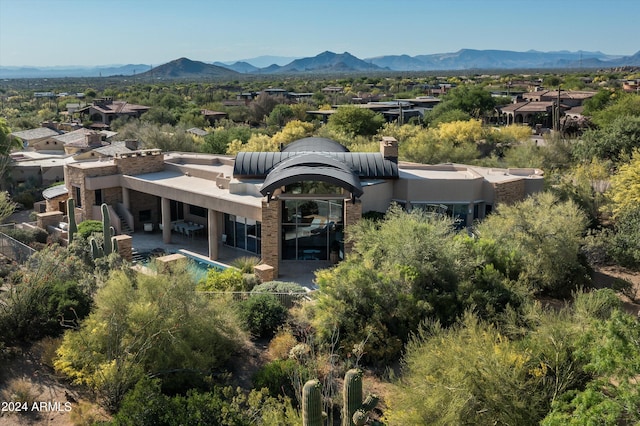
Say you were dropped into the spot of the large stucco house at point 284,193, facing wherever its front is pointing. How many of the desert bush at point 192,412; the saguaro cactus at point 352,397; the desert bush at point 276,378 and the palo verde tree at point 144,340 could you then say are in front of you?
4

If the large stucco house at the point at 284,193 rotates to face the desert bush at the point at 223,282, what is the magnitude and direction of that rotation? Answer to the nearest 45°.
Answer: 0° — it already faces it

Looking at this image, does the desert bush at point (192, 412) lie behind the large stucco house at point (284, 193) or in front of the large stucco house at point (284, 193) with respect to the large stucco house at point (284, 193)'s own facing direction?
in front

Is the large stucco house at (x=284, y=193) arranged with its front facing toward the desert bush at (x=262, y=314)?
yes

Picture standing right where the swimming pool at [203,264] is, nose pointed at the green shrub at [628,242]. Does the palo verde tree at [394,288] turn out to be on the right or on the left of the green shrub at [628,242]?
right

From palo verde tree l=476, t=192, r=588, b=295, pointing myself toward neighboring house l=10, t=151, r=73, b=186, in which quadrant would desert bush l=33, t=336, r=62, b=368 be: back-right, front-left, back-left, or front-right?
front-left

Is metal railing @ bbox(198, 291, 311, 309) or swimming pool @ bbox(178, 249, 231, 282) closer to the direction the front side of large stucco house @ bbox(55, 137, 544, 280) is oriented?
the metal railing

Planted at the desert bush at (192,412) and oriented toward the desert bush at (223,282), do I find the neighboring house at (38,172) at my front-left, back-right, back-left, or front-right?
front-left

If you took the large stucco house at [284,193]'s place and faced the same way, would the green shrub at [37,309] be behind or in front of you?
in front

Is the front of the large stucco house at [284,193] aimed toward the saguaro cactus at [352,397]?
yes

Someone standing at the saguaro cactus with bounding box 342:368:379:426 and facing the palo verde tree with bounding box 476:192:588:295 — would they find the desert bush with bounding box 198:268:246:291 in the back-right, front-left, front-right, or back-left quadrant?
front-left

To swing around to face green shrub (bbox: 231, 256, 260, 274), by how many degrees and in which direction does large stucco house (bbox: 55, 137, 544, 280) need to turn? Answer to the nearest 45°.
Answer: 0° — it already faces it

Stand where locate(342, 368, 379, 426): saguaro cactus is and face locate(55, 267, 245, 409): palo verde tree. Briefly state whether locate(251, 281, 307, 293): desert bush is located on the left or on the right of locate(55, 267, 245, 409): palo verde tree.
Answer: right

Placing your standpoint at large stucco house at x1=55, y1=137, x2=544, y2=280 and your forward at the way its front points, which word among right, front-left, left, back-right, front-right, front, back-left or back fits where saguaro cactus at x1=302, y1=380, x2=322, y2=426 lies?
front

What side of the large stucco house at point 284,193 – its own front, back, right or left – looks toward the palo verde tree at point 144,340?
front

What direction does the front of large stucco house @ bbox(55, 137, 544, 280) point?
toward the camera

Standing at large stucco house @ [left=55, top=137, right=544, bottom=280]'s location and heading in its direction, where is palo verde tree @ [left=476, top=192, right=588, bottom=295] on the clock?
The palo verde tree is roughly at 10 o'clock from the large stucco house.

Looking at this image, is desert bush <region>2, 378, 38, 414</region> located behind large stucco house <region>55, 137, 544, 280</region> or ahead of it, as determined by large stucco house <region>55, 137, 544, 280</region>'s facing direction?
ahead
